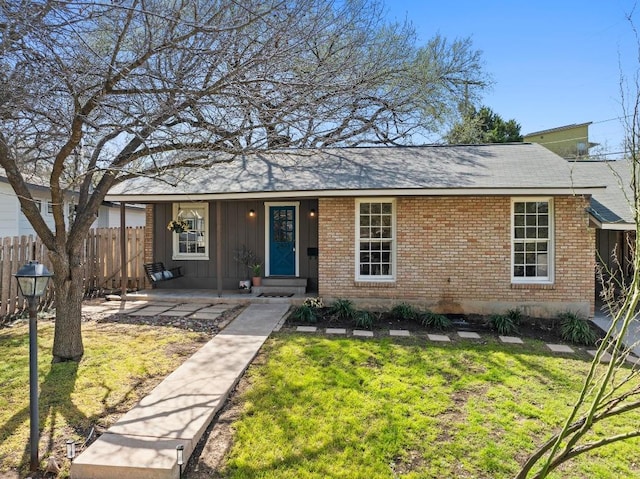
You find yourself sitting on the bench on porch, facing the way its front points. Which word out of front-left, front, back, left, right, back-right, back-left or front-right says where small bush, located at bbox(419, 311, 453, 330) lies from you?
front

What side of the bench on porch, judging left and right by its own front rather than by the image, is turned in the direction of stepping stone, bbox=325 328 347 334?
front

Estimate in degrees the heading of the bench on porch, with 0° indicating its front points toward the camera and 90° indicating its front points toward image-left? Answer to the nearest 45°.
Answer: approximately 315°

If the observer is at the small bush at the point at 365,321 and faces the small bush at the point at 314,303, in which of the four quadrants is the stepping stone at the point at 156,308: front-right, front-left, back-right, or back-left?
front-left

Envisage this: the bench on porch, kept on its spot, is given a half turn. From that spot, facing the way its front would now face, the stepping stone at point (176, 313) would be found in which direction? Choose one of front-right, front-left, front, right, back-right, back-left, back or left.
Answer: back-left

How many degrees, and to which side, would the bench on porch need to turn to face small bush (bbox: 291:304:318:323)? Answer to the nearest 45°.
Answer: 0° — it already faces it

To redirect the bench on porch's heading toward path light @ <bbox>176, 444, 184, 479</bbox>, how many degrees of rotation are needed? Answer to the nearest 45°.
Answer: approximately 45° to its right

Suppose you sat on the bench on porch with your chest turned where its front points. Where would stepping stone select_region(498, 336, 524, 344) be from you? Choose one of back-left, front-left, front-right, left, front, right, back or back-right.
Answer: front

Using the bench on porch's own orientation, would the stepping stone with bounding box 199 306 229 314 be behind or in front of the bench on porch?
in front

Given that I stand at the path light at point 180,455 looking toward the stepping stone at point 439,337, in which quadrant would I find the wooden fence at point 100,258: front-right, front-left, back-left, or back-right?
front-left

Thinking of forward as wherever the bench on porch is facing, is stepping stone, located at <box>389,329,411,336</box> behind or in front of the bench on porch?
in front

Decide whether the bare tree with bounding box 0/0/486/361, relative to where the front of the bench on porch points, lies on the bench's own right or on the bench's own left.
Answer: on the bench's own right

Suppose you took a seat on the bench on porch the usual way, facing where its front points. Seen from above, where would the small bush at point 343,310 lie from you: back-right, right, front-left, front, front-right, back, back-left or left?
front

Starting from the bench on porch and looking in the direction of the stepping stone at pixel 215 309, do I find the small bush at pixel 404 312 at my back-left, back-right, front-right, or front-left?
front-left
